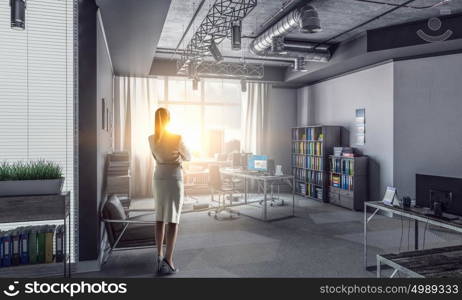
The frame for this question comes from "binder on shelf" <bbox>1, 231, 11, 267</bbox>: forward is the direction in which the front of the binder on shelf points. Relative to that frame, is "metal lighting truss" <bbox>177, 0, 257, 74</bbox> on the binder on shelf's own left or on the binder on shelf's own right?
on the binder on shelf's own left

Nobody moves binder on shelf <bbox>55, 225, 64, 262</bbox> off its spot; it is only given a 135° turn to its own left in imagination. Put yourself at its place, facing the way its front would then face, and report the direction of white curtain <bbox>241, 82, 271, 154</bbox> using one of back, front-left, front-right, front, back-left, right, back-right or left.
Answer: front

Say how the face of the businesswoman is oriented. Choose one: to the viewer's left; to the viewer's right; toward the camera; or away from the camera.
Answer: away from the camera

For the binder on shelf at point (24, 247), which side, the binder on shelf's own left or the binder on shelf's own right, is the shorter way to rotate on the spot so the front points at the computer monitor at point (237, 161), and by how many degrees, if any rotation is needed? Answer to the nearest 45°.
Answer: approximately 135° to the binder on shelf's own left

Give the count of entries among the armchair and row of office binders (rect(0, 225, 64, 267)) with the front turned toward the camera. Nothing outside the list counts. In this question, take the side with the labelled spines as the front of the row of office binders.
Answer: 1
